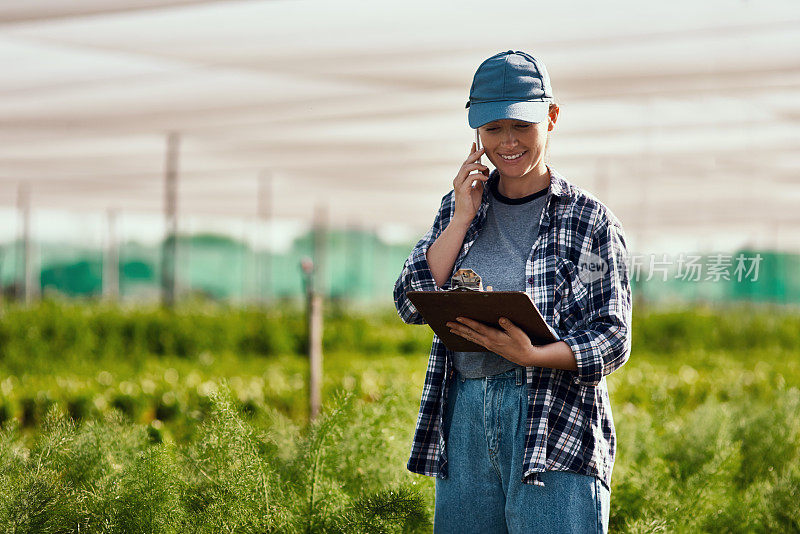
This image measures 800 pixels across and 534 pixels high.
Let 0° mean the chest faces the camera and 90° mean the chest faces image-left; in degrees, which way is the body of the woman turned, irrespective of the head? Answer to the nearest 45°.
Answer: approximately 45°
